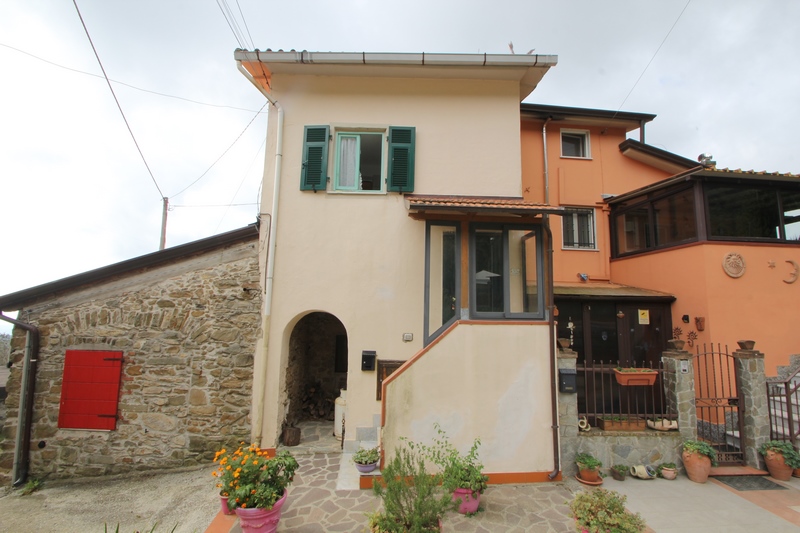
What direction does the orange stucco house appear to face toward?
toward the camera

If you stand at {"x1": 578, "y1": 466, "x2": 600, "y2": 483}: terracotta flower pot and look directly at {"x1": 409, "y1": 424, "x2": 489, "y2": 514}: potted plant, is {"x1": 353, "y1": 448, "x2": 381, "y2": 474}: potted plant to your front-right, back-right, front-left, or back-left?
front-right

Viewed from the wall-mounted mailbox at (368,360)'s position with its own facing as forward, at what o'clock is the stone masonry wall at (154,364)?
The stone masonry wall is roughly at 3 o'clock from the wall-mounted mailbox.

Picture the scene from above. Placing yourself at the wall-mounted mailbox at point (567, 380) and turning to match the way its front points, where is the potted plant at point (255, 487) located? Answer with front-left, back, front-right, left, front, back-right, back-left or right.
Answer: front-right

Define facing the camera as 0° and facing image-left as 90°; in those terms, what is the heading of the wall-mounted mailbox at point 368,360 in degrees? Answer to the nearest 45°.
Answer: approximately 0°

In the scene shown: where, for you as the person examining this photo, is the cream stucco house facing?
facing the viewer

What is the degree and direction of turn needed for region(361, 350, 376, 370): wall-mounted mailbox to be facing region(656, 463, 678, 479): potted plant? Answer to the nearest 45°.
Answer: approximately 90° to its left

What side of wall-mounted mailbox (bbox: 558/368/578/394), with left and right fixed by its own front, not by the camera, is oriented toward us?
front

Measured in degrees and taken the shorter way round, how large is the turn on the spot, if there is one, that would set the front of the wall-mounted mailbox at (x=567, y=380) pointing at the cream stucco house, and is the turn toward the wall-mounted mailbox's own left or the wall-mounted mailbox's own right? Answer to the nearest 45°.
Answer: approximately 90° to the wall-mounted mailbox's own right

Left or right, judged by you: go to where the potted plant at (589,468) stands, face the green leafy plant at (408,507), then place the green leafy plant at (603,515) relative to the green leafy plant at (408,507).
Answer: left

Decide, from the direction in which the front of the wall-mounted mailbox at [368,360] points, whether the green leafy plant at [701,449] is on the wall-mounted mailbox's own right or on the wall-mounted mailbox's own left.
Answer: on the wall-mounted mailbox's own left

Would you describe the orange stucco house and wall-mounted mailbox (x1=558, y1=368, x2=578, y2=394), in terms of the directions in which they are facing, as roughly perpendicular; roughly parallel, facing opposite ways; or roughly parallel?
roughly parallel

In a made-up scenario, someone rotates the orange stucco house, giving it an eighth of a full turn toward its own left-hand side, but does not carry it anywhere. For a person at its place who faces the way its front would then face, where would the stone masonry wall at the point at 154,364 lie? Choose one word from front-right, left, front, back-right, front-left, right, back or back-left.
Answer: right
